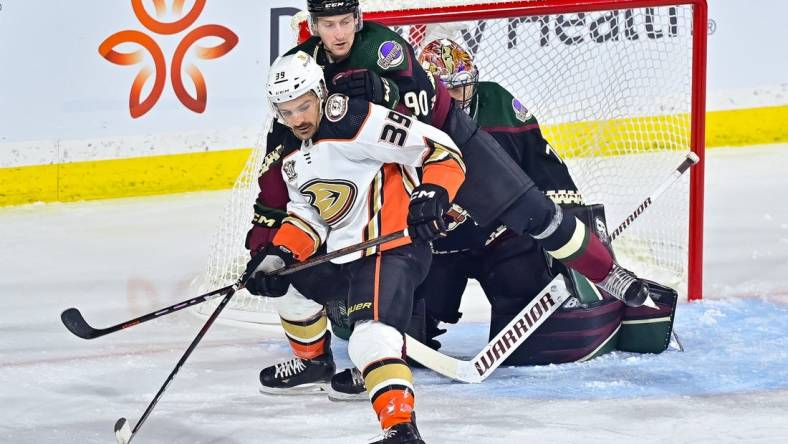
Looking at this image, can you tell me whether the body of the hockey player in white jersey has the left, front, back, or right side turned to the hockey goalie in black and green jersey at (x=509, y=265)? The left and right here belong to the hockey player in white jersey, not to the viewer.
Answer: back

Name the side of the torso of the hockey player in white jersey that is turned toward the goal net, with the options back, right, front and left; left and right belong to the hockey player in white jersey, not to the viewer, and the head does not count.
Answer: back

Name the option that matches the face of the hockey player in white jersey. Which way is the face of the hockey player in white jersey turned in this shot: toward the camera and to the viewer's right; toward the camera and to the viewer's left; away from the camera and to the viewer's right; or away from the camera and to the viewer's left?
toward the camera and to the viewer's left

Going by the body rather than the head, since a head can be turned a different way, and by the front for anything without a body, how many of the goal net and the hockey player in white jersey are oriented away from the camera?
0

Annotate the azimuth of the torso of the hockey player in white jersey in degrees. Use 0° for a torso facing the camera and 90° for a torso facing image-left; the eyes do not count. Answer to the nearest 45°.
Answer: approximately 45°

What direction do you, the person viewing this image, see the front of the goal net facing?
facing the viewer and to the right of the viewer
